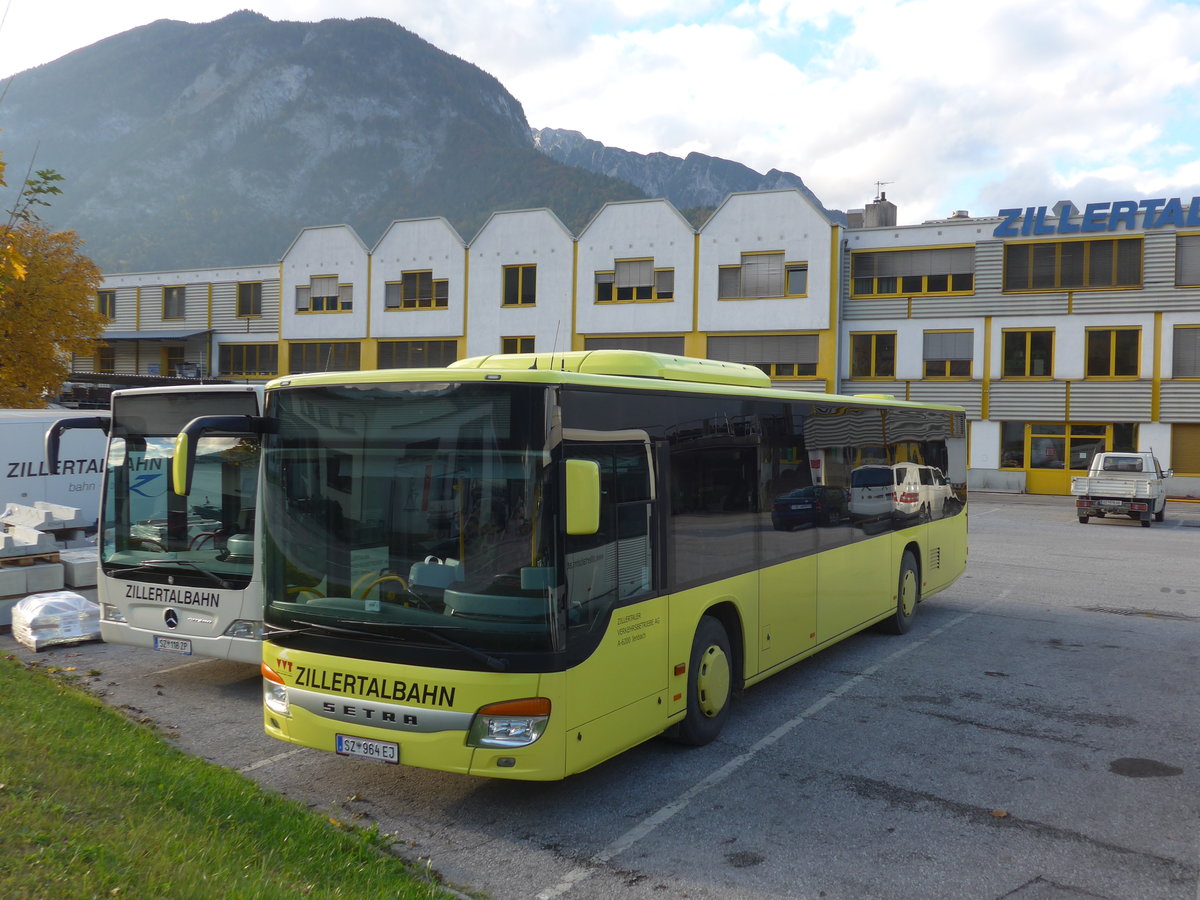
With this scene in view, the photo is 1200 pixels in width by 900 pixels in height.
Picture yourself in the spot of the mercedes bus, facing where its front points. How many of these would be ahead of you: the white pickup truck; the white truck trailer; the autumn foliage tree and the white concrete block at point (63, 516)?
0

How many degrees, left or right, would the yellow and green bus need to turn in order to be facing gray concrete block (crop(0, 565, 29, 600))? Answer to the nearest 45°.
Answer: approximately 90° to its right

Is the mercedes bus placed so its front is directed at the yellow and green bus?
no

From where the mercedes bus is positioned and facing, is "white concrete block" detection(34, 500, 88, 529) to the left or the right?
on its right

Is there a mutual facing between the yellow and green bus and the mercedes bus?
no

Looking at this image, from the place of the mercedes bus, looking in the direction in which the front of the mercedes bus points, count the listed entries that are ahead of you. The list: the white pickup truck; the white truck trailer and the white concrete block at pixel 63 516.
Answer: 0

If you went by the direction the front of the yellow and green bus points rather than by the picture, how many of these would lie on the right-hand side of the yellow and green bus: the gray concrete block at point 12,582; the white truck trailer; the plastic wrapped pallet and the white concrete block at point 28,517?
4

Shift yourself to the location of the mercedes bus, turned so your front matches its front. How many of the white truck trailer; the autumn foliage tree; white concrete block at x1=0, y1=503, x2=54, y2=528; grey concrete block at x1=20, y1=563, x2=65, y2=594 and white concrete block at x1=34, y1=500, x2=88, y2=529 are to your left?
0

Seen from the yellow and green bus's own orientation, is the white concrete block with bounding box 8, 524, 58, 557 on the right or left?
on its right

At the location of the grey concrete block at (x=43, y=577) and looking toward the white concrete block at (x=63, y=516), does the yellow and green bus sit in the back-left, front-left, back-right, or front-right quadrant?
back-right

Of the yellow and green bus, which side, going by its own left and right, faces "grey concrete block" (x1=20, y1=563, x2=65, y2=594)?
right

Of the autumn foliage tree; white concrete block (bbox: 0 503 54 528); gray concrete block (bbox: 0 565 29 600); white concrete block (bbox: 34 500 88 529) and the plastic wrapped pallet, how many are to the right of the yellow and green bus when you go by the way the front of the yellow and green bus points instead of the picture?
5

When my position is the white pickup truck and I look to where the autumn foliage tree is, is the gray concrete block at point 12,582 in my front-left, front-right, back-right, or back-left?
front-left

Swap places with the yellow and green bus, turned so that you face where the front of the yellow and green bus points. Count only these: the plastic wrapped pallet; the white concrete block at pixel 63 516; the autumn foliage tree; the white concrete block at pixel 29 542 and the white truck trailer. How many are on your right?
5

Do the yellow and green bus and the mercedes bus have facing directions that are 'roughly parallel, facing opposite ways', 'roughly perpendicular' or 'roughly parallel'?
roughly parallel

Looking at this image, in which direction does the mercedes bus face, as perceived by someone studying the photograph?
facing the viewer and to the left of the viewer

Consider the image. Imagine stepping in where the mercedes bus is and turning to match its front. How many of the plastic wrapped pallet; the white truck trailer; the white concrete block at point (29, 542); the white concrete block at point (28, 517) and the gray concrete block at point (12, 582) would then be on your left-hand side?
0

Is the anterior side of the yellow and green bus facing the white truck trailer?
no

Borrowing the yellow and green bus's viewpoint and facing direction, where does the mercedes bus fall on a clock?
The mercedes bus is roughly at 3 o'clock from the yellow and green bus.
